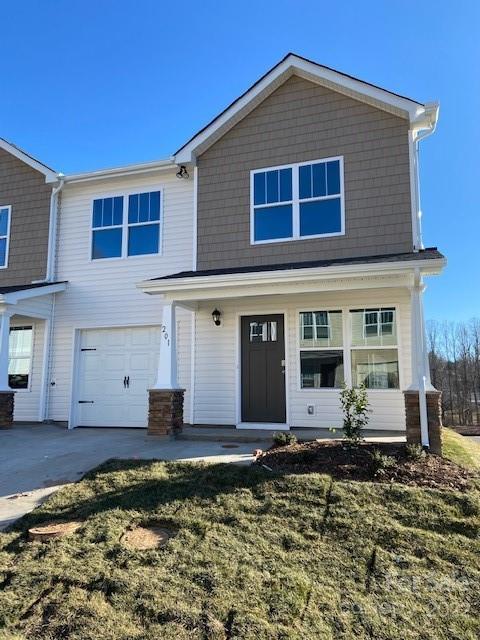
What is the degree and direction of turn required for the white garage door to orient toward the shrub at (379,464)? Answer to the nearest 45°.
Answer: approximately 45° to its left

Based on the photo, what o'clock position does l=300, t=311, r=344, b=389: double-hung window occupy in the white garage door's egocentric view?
The double-hung window is roughly at 10 o'clock from the white garage door.

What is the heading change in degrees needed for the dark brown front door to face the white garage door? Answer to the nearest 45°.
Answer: approximately 90° to its right

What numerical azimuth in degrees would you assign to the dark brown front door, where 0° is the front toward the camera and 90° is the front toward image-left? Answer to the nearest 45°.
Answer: approximately 0°

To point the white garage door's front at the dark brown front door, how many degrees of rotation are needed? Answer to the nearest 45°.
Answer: approximately 45° to its left

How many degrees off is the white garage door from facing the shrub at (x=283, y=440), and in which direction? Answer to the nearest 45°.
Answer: approximately 45° to its left

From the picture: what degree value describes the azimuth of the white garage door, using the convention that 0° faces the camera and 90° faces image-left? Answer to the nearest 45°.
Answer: approximately 0°

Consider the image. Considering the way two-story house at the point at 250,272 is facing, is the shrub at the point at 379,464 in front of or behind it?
in front

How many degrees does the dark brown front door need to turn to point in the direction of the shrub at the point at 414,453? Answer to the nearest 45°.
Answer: approximately 45° to its left

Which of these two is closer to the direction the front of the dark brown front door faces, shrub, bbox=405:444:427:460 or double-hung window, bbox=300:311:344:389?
the shrub
